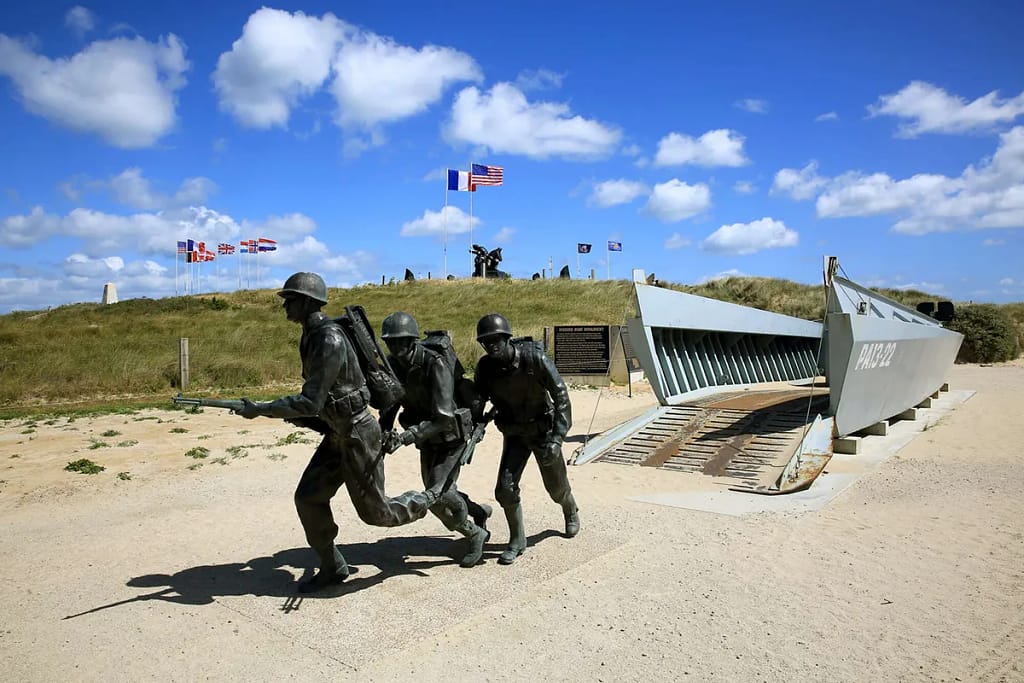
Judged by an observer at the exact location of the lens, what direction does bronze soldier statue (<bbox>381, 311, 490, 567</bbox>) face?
facing the viewer and to the left of the viewer

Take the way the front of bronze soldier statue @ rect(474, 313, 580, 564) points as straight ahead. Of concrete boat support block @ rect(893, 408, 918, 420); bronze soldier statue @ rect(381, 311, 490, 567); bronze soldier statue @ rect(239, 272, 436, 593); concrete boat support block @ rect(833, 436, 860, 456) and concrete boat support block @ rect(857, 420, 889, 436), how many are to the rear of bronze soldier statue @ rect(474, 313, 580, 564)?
3

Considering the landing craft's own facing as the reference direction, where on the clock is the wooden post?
The wooden post is roughly at 2 o'clock from the landing craft.

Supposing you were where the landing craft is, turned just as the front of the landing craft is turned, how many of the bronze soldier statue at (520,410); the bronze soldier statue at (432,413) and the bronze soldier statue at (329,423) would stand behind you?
0

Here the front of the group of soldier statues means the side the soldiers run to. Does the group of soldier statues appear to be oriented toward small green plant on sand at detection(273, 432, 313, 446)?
no

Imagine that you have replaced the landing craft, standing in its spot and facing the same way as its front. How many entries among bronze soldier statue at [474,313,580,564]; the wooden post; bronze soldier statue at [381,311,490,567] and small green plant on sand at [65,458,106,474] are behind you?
0

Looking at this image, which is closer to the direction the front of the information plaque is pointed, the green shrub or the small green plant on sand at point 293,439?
the small green plant on sand

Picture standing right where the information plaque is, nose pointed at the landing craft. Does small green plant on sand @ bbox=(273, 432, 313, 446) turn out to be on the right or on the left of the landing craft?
right

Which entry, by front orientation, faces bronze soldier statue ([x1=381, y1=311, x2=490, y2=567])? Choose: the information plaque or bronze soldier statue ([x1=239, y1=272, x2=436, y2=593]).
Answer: the information plaque

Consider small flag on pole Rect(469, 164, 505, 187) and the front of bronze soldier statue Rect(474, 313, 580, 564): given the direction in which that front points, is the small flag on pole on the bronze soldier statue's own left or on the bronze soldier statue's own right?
on the bronze soldier statue's own right

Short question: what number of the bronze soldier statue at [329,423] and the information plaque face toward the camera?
1

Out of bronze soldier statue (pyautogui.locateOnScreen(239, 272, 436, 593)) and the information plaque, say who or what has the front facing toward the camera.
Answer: the information plaque

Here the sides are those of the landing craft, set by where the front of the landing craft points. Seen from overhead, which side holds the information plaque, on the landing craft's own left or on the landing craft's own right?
on the landing craft's own right

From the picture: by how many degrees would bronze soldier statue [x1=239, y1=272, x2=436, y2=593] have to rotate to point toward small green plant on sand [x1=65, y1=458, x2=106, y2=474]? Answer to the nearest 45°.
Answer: approximately 45° to its right

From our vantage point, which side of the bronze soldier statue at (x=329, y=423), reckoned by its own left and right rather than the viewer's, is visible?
left

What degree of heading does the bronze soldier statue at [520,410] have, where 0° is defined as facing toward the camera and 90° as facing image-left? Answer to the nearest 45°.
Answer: approximately 45°

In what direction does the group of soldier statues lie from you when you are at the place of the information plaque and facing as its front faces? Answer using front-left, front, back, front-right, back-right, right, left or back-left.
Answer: front

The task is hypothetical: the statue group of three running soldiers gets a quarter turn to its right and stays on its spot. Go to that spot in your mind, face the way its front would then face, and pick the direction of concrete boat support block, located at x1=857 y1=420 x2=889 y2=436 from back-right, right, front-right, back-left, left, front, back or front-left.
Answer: right

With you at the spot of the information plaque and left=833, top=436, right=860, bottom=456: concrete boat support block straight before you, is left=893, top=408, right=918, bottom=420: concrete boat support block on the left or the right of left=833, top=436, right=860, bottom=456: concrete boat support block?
left

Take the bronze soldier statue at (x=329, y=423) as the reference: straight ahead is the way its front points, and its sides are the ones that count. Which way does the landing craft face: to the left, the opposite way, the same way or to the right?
the same way

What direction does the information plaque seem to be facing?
toward the camera
